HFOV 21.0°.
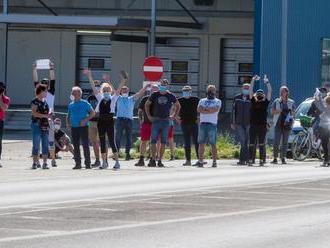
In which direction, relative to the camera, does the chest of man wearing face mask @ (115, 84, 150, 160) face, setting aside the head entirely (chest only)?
toward the camera

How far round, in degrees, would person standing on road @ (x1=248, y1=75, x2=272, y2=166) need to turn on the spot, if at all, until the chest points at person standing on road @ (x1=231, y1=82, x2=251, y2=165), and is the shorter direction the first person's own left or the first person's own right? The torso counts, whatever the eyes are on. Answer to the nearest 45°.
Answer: approximately 90° to the first person's own right

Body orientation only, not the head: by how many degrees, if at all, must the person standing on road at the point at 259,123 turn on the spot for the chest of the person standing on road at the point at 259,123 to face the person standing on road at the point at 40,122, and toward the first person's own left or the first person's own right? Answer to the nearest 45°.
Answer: approximately 45° to the first person's own right

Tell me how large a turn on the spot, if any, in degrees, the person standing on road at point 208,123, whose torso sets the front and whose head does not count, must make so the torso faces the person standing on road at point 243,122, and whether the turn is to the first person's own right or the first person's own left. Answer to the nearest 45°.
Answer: approximately 135° to the first person's own left

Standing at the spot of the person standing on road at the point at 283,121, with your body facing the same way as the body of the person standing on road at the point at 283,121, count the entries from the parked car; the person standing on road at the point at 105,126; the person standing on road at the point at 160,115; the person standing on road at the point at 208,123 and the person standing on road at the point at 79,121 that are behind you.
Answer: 1

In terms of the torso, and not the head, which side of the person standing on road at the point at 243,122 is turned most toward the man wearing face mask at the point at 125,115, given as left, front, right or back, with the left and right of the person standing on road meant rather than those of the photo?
right

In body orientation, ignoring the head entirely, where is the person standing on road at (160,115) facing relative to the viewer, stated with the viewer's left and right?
facing the viewer

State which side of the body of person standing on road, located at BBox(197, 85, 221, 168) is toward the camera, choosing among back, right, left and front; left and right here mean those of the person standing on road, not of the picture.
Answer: front

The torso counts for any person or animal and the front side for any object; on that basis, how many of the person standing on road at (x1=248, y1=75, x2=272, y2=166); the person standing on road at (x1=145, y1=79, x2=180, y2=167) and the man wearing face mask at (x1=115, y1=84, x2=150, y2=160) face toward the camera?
3

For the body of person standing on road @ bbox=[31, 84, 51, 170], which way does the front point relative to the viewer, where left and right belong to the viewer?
facing the viewer and to the right of the viewer
